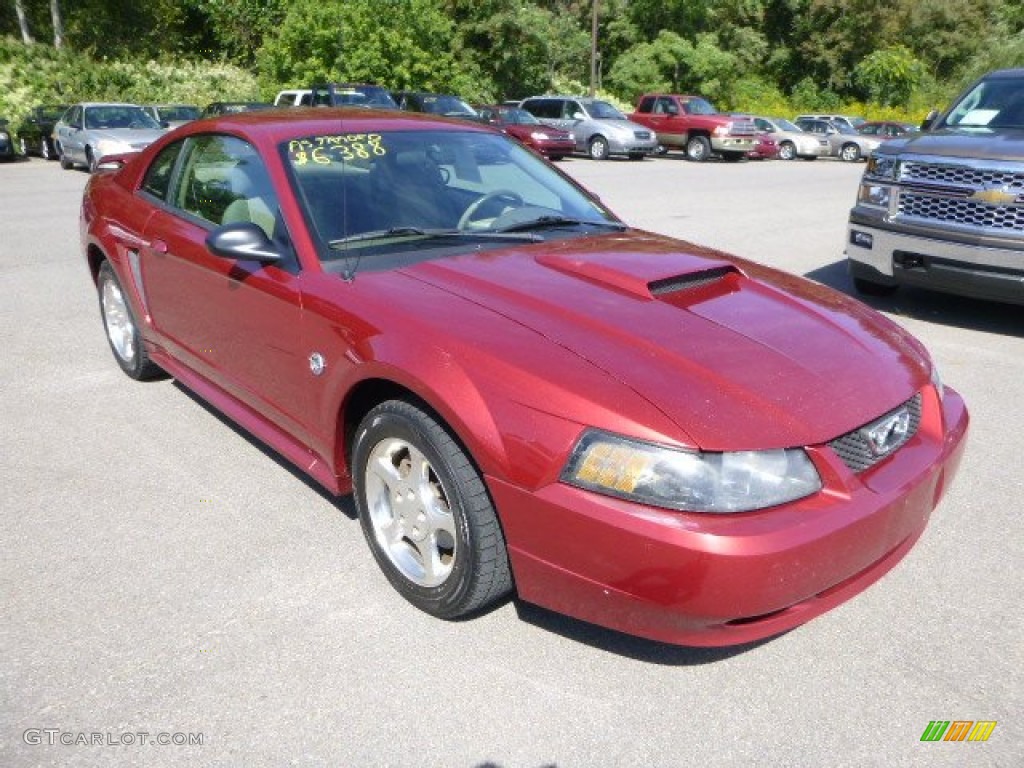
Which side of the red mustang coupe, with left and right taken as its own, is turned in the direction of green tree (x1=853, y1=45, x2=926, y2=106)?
left

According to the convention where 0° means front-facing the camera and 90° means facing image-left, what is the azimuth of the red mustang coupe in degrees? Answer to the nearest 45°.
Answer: approximately 315°

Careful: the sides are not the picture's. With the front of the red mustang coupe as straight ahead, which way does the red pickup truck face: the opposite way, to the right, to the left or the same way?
the same way

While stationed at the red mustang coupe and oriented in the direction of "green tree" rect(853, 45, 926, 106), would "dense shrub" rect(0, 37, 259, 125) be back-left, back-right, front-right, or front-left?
front-left

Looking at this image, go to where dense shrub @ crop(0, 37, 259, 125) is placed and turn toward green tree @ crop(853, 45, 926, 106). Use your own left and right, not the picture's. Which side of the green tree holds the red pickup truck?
right

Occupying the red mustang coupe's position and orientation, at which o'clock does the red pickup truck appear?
The red pickup truck is roughly at 8 o'clock from the red mustang coupe.

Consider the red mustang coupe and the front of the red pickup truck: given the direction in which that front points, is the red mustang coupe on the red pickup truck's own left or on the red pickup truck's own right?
on the red pickup truck's own right

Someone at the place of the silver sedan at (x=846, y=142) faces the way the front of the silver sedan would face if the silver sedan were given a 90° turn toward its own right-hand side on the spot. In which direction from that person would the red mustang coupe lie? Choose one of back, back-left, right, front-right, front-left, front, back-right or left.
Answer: front-left

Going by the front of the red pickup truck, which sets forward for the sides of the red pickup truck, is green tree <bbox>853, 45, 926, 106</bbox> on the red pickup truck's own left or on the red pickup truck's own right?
on the red pickup truck's own left

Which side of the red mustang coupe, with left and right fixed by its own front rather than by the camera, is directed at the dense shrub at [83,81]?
back

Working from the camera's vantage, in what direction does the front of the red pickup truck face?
facing the viewer and to the right of the viewer

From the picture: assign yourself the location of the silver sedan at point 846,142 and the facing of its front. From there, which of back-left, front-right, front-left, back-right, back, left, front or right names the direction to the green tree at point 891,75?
back-left

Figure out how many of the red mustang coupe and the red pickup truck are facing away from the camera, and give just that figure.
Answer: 0
